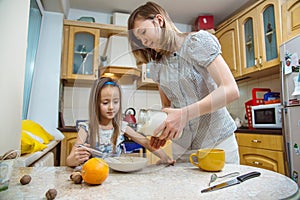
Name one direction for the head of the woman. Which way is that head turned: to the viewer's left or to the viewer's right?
to the viewer's left

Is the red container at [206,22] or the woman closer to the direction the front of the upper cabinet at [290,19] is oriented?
the woman

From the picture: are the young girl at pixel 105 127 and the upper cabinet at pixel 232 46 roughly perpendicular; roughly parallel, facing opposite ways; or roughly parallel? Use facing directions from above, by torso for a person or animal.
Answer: roughly perpendicular

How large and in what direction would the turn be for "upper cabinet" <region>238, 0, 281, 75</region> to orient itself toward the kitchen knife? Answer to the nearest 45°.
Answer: approximately 45° to its left

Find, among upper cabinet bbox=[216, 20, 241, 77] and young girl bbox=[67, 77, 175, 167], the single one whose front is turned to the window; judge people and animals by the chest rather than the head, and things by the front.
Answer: the upper cabinet

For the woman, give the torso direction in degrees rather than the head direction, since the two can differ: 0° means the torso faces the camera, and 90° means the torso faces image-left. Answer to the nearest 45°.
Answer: approximately 45°

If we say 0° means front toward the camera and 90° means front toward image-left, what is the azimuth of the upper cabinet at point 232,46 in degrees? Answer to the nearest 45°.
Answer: approximately 45°
